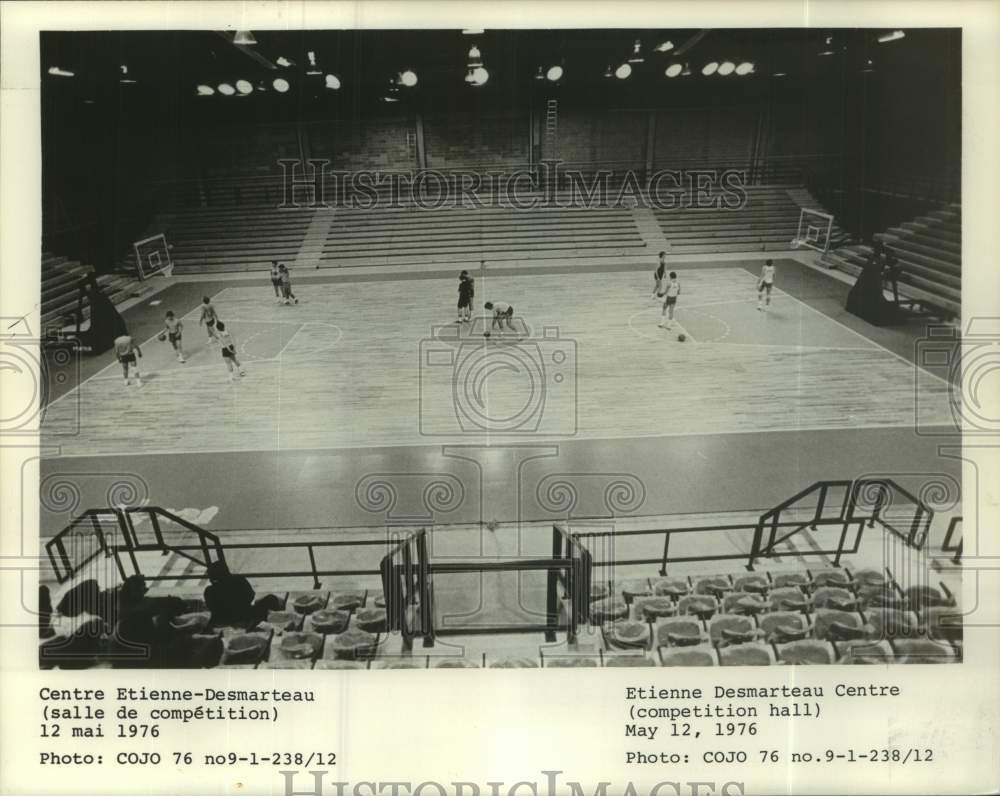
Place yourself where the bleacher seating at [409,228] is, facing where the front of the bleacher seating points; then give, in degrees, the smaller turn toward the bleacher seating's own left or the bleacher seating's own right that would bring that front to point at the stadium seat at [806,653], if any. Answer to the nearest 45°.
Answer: approximately 45° to the bleacher seating's own left

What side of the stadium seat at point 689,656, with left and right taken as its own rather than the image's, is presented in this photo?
back

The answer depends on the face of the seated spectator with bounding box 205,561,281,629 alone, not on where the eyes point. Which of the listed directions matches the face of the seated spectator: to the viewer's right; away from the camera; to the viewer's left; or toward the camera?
away from the camera

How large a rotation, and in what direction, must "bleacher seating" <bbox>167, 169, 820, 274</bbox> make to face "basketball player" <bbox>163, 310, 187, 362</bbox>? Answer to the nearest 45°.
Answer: approximately 90° to its right

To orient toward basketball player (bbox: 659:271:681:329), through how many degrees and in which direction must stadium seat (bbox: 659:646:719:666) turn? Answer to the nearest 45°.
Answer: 0° — it already faces them

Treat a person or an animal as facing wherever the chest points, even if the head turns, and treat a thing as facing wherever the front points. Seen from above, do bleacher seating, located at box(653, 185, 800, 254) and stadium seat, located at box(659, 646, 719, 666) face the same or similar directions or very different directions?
very different directions

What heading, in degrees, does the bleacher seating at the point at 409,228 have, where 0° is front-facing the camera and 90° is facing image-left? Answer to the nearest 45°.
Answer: approximately 0°
